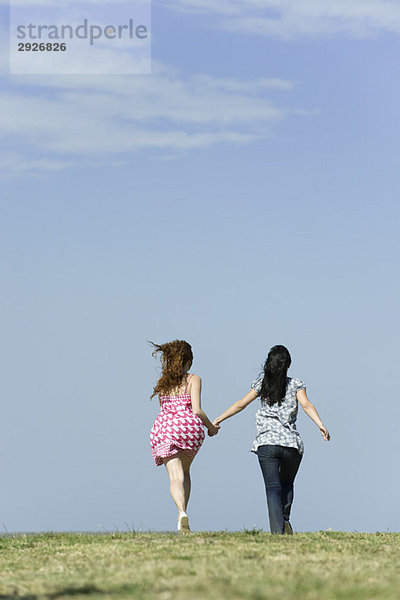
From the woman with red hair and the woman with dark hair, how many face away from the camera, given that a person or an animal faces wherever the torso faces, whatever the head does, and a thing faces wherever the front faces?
2

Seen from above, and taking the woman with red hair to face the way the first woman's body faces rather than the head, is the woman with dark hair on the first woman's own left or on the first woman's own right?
on the first woman's own right

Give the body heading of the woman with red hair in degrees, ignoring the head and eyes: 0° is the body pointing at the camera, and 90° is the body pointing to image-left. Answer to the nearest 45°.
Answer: approximately 180°

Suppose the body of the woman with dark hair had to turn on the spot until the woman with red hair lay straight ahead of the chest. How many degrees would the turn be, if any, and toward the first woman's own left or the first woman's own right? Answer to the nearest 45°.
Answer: approximately 90° to the first woman's own left

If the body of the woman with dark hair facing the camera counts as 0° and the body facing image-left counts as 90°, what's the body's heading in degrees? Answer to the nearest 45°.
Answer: approximately 180°

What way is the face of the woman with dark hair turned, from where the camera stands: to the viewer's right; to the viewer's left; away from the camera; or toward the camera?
away from the camera
